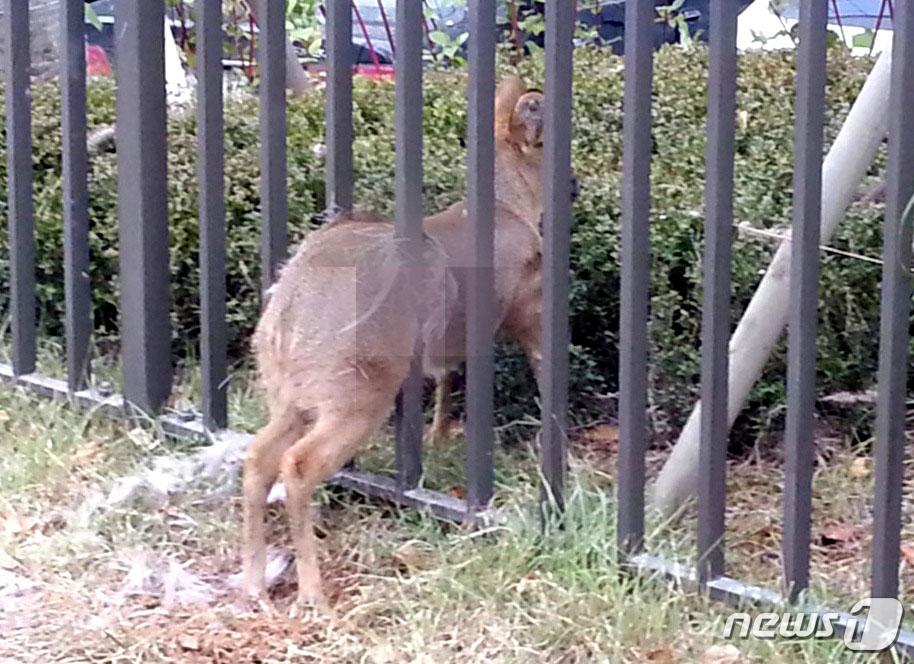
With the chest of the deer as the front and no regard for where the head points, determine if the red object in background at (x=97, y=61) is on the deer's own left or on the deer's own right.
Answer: on the deer's own left

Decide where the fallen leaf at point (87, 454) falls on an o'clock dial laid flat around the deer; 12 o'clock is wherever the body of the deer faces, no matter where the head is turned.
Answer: The fallen leaf is roughly at 9 o'clock from the deer.

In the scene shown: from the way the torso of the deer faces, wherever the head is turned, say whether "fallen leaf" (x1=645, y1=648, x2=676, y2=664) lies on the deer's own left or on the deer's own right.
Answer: on the deer's own right

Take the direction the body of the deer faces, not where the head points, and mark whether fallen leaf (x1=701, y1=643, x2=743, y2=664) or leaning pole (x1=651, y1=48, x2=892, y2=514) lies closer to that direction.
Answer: the leaning pole

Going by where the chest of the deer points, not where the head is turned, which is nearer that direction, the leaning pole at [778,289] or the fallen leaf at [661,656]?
the leaning pole

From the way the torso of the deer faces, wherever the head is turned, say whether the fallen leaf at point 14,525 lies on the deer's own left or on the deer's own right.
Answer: on the deer's own left

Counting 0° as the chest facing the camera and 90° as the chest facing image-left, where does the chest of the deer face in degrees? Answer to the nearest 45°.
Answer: approximately 225°

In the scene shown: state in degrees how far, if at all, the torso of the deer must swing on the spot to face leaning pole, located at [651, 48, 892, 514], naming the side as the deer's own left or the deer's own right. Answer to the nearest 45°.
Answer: approximately 45° to the deer's own right

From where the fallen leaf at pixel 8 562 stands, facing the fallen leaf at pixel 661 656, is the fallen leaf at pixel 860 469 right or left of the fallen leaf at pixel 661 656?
left

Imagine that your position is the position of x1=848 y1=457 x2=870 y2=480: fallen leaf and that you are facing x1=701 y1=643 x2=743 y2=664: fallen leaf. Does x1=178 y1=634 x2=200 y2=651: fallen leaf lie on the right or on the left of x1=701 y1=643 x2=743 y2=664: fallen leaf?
right
